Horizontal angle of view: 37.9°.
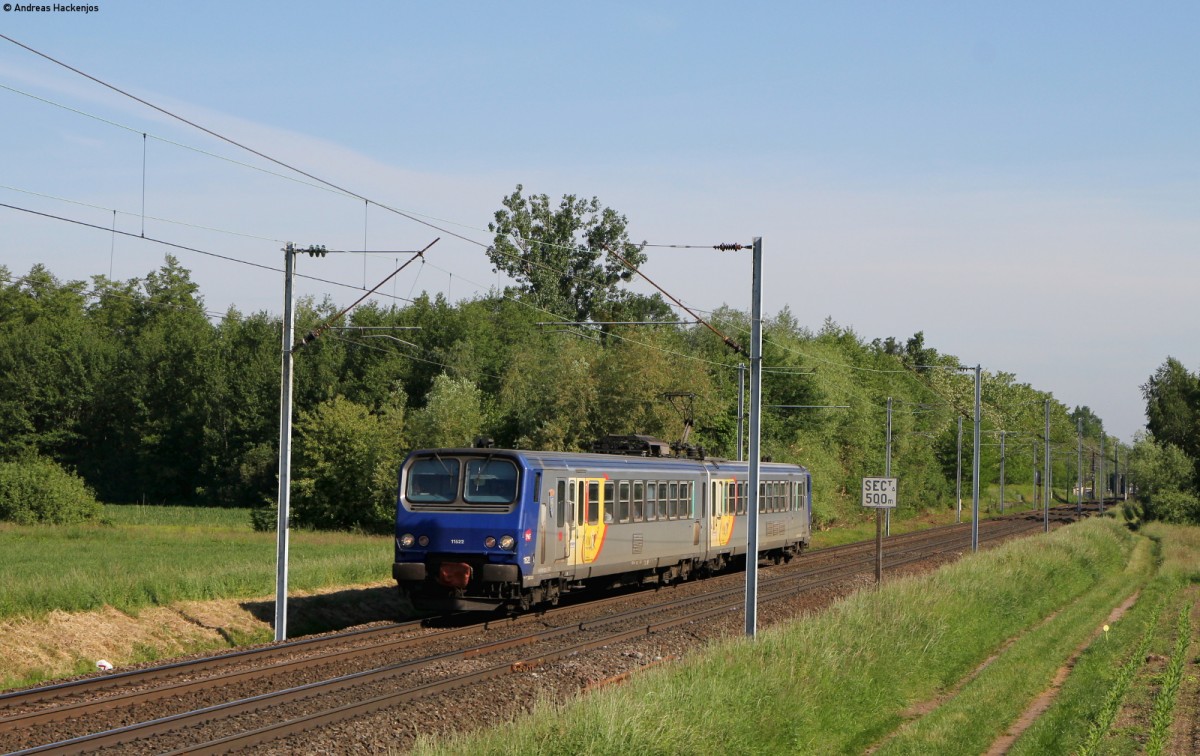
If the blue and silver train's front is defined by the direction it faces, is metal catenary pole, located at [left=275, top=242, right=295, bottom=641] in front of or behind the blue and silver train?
in front

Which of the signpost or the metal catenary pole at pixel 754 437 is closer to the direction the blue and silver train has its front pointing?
the metal catenary pole

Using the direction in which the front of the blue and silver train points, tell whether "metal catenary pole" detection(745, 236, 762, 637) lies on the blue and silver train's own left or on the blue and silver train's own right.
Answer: on the blue and silver train's own left

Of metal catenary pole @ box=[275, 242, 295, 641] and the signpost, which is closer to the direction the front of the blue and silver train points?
the metal catenary pole

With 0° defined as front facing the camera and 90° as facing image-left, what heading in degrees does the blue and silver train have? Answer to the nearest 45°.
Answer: approximately 45°
